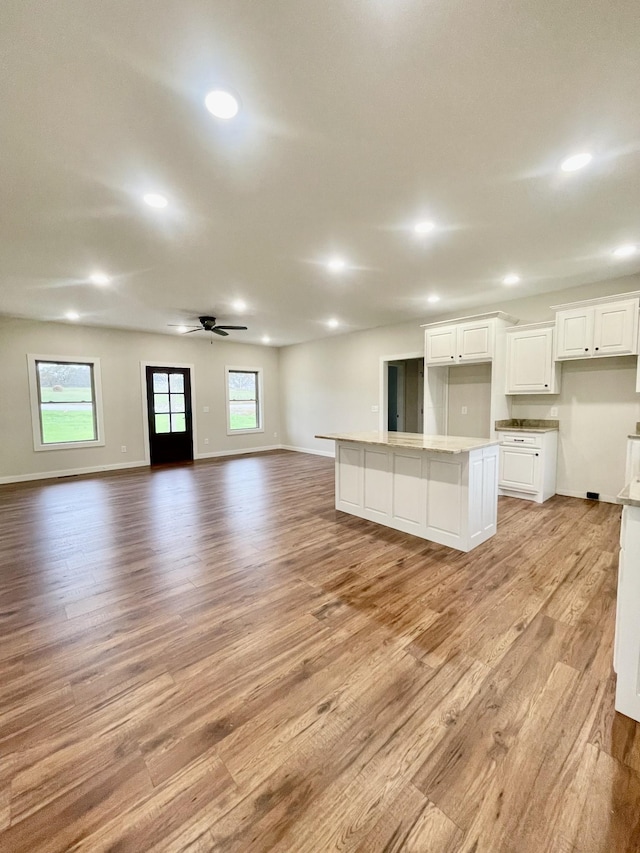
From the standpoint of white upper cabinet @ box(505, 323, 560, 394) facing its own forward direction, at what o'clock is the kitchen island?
The kitchen island is roughly at 1 o'clock from the white upper cabinet.

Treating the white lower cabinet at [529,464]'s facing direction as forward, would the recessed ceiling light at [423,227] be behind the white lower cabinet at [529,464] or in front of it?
in front

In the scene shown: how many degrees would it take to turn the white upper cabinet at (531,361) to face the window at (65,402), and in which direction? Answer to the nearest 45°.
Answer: approximately 45° to its right

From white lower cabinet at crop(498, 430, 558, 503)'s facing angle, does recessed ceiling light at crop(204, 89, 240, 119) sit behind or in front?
in front

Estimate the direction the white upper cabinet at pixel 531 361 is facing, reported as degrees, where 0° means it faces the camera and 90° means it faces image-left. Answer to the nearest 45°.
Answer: approximately 45°

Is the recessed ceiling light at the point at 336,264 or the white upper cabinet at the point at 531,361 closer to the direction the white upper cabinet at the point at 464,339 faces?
the recessed ceiling light

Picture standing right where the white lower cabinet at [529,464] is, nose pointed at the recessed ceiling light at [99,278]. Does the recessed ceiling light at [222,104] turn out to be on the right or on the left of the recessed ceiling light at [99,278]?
left

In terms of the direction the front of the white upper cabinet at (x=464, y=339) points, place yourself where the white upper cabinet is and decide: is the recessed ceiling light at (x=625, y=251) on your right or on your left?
on your left

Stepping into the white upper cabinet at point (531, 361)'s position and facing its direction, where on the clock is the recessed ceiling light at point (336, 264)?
The recessed ceiling light is roughly at 12 o'clock from the white upper cabinet.

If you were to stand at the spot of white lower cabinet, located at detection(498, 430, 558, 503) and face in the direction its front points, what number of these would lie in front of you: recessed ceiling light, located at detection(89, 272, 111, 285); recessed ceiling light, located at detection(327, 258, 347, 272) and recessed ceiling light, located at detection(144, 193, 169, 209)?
3

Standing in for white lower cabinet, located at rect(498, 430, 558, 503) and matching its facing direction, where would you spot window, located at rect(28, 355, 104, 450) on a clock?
The window is roughly at 1 o'clock from the white lower cabinet.

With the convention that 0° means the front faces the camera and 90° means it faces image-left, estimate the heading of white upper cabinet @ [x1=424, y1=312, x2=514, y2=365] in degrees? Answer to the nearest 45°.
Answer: approximately 45°
